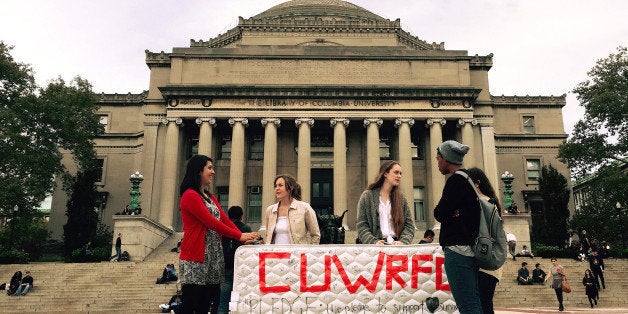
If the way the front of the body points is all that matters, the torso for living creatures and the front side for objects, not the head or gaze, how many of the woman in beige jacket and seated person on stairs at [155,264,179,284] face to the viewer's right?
0

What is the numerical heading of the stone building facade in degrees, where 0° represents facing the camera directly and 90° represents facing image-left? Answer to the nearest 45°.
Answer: approximately 0°

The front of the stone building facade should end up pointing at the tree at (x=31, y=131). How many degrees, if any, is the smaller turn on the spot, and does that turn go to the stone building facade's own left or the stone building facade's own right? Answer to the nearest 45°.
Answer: approximately 90° to the stone building facade's own right

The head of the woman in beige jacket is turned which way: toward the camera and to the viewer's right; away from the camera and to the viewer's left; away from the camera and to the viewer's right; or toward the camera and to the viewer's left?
toward the camera and to the viewer's left

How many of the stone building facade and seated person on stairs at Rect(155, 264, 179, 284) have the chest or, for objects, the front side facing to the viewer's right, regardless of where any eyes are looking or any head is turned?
0

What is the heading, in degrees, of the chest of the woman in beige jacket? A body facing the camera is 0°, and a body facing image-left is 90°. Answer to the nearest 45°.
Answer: approximately 45°

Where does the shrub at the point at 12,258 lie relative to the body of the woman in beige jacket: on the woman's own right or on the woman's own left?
on the woman's own right

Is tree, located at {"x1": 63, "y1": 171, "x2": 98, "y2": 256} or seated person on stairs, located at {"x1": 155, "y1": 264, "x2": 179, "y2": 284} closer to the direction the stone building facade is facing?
the seated person on stairs

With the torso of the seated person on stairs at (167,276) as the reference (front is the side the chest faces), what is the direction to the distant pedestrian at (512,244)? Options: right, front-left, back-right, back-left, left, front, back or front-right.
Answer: back-left

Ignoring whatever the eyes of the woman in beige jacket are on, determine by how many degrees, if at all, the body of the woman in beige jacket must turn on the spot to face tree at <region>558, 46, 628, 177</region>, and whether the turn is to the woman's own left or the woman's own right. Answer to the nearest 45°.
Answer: approximately 180°

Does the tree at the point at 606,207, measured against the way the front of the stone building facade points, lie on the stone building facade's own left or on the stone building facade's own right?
on the stone building facade's own left

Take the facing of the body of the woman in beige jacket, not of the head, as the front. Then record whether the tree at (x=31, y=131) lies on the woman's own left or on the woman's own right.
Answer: on the woman's own right

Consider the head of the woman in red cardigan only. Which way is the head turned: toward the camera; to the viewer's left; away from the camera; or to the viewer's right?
to the viewer's right
